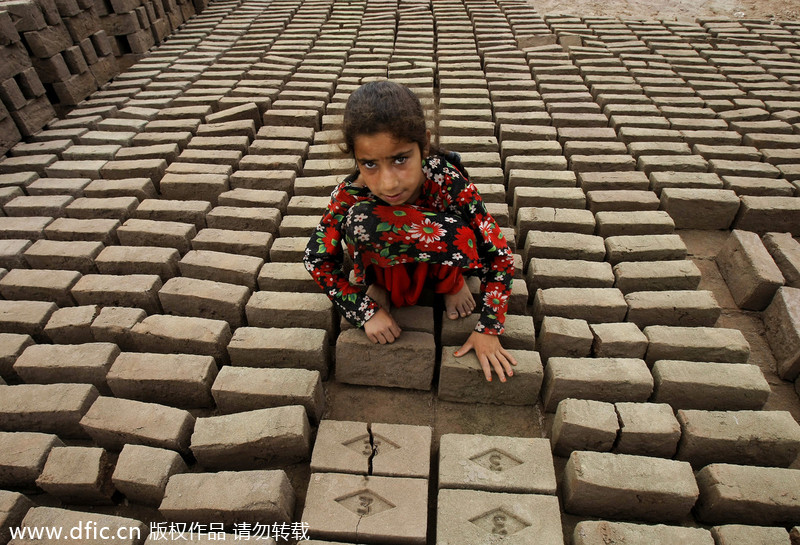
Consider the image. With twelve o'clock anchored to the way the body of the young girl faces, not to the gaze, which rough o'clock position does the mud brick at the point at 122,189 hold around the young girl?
The mud brick is roughly at 4 o'clock from the young girl.

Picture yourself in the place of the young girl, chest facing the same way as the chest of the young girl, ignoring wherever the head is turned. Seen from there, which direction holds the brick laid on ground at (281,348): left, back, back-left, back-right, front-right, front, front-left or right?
right

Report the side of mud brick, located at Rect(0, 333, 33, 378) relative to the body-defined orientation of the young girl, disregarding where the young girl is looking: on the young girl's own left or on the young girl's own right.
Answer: on the young girl's own right

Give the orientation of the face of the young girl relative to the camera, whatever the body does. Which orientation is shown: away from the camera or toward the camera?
toward the camera

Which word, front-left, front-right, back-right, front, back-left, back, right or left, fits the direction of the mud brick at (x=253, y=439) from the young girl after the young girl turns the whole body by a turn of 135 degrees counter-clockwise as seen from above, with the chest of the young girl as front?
back

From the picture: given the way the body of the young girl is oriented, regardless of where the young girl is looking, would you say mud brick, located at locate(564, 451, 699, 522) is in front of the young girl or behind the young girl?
in front

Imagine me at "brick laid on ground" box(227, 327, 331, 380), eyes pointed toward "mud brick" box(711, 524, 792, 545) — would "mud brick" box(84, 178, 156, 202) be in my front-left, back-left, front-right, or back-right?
back-left

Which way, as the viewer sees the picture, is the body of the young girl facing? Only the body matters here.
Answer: toward the camera

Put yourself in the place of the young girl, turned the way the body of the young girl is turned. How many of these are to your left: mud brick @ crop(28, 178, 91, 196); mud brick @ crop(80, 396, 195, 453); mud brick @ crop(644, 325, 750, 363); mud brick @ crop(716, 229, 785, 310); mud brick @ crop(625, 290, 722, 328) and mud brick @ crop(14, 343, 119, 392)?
3

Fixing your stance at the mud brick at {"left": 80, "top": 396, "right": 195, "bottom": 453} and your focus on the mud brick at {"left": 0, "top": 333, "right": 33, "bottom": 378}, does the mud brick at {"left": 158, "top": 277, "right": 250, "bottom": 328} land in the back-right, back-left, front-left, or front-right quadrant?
front-right

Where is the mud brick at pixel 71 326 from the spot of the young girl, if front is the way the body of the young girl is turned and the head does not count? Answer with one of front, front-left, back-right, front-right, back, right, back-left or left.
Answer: right

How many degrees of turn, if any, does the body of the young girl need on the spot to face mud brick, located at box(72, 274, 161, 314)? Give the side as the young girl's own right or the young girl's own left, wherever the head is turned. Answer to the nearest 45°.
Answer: approximately 90° to the young girl's own right

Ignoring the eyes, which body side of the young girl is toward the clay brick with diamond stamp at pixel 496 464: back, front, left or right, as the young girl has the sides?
front

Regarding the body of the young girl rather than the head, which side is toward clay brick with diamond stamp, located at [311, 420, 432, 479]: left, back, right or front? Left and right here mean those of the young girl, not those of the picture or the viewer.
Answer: front

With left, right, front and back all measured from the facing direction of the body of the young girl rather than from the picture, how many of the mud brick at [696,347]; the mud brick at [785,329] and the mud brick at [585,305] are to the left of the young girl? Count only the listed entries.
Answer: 3

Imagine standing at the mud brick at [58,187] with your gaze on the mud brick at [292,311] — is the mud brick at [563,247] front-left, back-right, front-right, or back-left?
front-left

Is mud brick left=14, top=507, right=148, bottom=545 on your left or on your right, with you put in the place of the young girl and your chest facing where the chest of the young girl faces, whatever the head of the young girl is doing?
on your right
